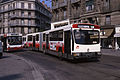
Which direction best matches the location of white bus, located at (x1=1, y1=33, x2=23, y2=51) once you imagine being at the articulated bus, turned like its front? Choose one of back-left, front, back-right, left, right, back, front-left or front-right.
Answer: back

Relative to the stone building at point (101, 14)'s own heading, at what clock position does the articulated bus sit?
The articulated bus is roughly at 11 o'clock from the stone building.

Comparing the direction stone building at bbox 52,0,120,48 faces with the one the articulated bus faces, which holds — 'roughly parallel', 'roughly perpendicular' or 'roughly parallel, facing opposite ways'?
roughly perpendicular

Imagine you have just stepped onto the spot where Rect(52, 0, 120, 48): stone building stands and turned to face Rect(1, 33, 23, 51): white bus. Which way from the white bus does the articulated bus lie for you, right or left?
left

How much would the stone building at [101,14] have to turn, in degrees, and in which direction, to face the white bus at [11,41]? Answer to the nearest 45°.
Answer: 0° — it already faces it

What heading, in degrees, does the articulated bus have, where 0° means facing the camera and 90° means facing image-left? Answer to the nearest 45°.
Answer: approximately 315°

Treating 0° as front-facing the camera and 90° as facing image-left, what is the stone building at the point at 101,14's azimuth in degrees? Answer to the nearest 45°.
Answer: approximately 45°
